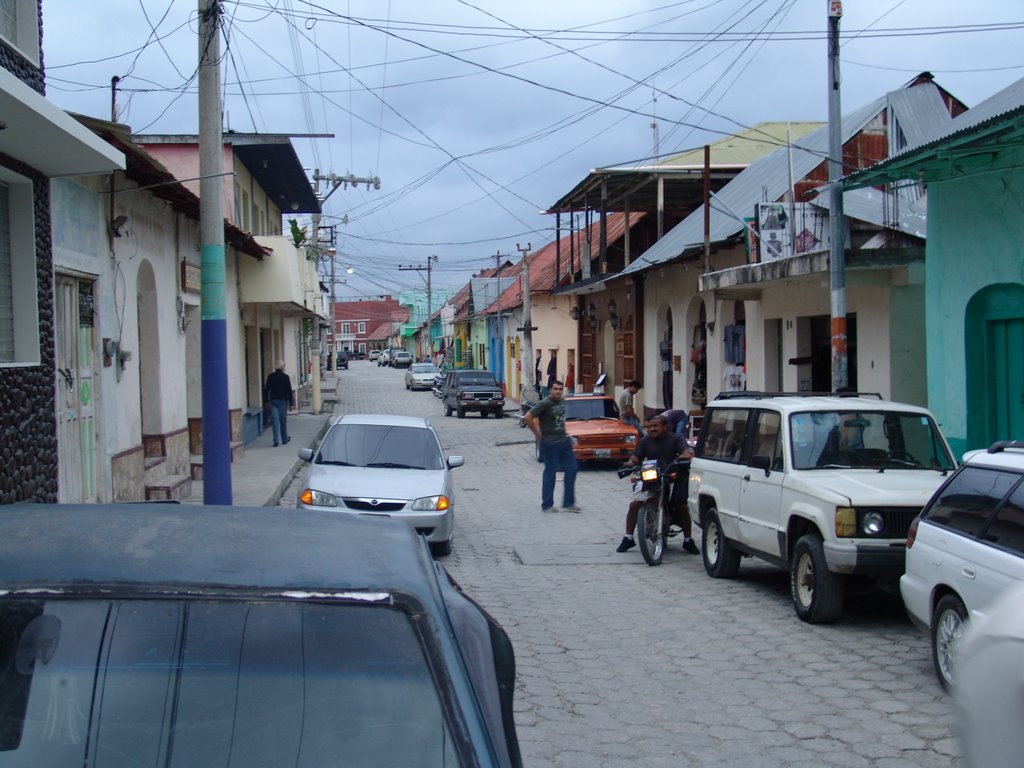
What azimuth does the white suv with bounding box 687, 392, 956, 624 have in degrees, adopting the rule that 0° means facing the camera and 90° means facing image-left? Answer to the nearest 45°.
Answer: approximately 315°

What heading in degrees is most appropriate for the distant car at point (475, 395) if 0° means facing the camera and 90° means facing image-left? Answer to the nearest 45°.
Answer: approximately 0°
